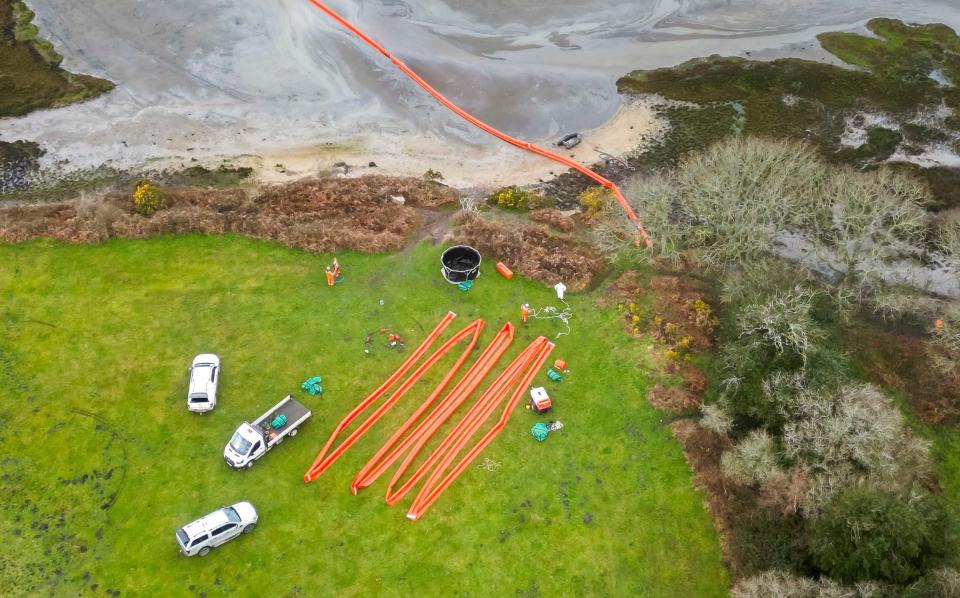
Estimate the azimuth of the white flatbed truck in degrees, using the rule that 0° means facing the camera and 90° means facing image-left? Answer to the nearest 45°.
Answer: approximately 45°

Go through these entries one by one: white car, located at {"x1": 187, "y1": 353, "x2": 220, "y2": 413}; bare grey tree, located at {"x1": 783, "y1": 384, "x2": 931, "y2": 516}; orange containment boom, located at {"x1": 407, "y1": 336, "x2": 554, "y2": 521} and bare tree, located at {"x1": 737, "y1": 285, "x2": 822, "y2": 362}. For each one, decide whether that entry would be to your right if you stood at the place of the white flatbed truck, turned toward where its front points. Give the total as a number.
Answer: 1

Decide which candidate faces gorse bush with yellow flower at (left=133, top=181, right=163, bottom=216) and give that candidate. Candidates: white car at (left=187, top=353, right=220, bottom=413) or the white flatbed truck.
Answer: the white car

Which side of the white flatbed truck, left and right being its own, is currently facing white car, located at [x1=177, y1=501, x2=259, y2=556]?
front

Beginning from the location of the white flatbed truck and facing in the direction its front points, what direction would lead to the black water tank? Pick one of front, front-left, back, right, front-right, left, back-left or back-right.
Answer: back

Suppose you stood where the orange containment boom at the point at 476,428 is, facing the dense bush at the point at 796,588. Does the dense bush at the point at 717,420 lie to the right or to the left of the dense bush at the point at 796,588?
left

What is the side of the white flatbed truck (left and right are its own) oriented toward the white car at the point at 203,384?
right

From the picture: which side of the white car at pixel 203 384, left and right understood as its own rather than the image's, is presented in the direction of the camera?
back

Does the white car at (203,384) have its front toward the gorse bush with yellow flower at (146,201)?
yes

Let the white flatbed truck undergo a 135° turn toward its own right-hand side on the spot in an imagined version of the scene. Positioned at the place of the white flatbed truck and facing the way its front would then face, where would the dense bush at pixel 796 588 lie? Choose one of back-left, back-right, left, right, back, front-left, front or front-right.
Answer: back-right

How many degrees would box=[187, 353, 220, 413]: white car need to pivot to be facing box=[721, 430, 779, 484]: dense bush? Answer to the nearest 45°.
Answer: approximately 135° to its right
